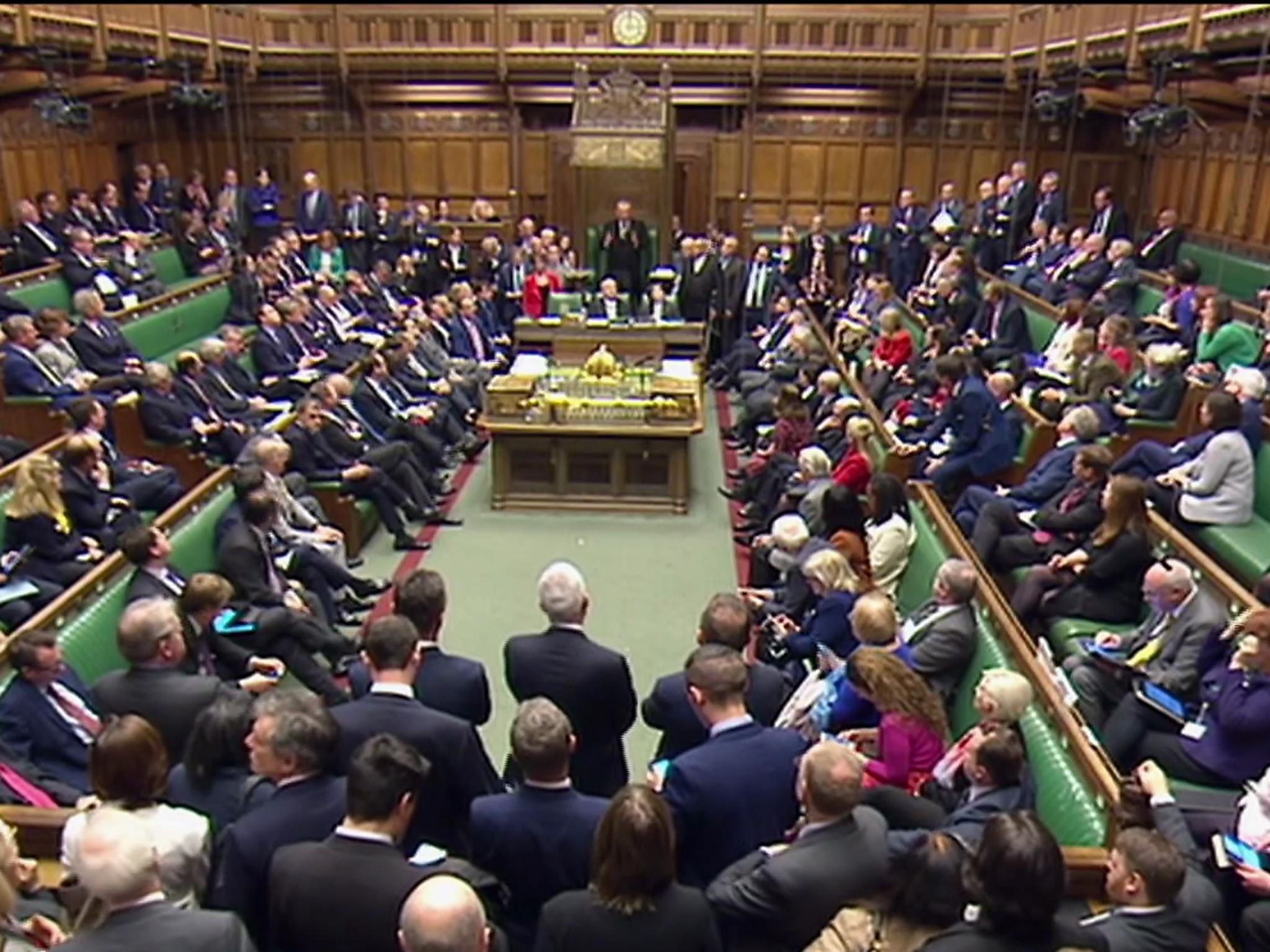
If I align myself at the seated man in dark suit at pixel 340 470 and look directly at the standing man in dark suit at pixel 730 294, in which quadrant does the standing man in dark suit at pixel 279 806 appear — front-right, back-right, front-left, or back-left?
back-right

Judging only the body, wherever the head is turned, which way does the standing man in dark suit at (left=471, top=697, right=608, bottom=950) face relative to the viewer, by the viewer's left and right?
facing away from the viewer

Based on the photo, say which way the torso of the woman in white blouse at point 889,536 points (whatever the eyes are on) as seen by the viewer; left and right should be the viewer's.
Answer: facing to the left of the viewer

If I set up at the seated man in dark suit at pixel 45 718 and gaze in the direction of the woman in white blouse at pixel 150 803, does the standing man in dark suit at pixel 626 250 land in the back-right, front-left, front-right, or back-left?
back-left

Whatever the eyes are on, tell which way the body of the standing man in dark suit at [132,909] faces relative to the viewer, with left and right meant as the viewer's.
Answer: facing away from the viewer

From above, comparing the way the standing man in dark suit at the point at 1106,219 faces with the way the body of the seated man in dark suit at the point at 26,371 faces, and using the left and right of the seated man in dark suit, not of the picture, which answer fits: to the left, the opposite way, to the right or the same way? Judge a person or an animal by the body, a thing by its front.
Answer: the opposite way

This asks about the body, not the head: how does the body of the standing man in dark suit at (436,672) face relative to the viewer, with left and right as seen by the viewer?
facing away from the viewer

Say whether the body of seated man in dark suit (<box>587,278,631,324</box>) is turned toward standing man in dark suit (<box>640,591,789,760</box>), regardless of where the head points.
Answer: yes

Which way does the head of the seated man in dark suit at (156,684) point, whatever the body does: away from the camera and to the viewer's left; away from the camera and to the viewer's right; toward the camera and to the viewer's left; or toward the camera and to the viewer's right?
away from the camera and to the viewer's right

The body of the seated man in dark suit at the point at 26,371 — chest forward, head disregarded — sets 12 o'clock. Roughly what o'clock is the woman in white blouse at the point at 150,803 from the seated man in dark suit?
The woman in white blouse is roughly at 3 o'clock from the seated man in dark suit.

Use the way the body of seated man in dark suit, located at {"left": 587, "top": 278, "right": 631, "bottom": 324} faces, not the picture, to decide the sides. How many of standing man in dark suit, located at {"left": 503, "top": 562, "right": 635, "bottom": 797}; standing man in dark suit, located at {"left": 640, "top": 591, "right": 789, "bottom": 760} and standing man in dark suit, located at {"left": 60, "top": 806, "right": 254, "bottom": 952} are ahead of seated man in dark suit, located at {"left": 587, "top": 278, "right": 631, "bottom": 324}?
3

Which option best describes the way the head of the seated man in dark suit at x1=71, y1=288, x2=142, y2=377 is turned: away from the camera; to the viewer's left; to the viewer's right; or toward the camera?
to the viewer's right

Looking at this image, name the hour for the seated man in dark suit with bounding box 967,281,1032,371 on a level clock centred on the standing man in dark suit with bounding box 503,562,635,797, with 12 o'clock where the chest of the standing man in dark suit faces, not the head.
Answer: The seated man in dark suit is roughly at 1 o'clock from the standing man in dark suit.

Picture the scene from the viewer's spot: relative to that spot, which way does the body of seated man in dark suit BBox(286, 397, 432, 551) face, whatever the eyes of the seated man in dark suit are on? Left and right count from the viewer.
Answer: facing to the right of the viewer

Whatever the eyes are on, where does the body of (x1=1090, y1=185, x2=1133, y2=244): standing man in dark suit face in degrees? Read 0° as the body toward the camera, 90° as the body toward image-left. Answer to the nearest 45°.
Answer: approximately 45°
